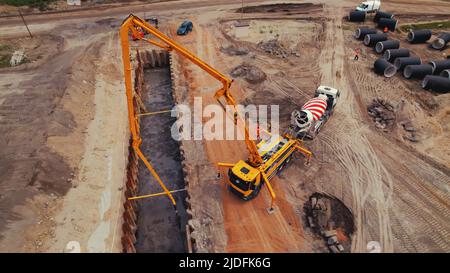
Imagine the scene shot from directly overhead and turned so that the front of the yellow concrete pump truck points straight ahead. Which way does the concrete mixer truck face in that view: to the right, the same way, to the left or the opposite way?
the opposite way

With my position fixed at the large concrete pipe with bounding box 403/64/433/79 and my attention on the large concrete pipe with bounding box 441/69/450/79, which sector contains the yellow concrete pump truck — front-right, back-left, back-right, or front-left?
back-right

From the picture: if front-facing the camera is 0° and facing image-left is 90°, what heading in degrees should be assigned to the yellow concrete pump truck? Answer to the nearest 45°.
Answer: approximately 45°

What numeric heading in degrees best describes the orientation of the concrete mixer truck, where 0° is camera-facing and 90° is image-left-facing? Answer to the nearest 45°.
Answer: approximately 225°
